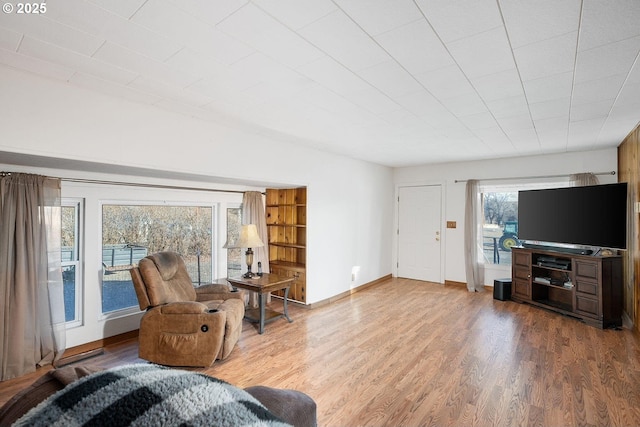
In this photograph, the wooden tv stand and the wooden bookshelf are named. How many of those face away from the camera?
0

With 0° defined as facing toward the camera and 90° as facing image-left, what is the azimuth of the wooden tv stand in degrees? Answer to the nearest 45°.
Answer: approximately 45°

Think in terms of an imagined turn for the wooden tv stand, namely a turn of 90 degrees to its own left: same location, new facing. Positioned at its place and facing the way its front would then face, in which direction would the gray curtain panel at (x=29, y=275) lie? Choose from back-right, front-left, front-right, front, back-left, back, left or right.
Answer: right

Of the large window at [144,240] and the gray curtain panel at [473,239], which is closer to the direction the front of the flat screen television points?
the large window

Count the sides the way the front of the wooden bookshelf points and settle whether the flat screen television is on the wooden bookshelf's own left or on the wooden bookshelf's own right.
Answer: on the wooden bookshelf's own left

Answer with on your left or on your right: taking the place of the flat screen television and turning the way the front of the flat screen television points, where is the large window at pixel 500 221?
on your right

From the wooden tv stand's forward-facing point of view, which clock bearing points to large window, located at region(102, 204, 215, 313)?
The large window is roughly at 12 o'clock from the wooden tv stand.

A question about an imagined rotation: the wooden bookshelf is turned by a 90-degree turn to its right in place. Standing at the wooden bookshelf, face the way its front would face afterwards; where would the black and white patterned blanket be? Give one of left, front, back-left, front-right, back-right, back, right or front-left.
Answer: back-left

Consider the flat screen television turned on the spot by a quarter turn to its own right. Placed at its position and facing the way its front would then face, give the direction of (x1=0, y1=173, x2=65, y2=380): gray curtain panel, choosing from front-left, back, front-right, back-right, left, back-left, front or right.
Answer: left

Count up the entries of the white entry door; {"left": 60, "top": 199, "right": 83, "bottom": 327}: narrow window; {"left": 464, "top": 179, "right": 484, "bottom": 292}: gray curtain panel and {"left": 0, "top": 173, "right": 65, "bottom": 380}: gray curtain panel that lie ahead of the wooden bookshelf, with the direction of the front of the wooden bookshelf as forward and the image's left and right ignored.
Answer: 2

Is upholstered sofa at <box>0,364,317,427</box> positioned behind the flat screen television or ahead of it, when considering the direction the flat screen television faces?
ahead

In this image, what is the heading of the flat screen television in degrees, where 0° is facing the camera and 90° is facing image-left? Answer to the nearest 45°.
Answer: approximately 45°

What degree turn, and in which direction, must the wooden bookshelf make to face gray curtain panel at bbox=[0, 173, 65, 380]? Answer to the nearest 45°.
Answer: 0° — it already faces it

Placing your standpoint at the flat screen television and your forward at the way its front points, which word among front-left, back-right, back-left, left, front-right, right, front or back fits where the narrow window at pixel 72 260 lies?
front

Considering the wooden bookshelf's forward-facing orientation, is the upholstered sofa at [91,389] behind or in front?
in front
